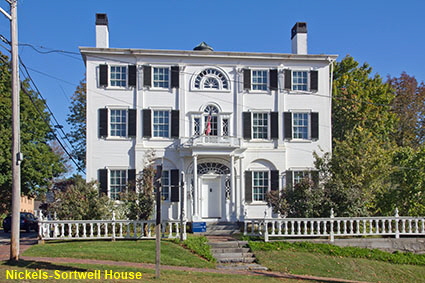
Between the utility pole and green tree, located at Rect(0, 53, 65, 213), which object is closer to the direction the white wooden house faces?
the utility pole

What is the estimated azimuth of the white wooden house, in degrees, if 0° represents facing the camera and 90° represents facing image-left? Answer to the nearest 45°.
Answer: approximately 0°

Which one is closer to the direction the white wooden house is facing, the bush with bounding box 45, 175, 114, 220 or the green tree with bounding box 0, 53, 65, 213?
the bush

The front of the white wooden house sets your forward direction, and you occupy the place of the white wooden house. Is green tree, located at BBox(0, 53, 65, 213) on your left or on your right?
on your right

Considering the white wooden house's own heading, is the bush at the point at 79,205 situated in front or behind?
in front

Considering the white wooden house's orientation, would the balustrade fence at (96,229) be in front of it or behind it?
in front

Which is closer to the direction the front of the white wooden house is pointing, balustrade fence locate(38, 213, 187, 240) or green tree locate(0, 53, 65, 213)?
the balustrade fence
